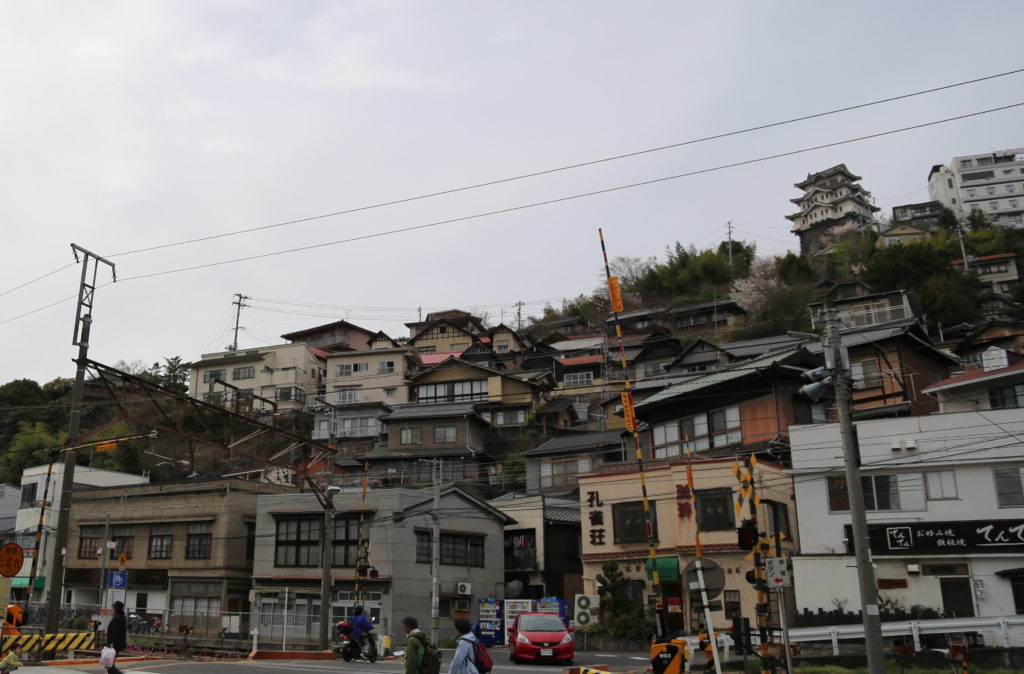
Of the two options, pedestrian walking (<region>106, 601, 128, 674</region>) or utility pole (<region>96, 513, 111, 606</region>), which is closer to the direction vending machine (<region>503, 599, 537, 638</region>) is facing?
the pedestrian walking

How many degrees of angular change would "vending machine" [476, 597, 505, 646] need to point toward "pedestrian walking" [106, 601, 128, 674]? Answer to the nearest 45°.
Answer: approximately 45° to its right

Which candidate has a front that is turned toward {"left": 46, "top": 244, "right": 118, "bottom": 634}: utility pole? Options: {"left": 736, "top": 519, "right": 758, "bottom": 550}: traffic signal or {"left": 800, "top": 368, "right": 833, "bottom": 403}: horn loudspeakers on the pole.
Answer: {"left": 800, "top": 368, "right": 833, "bottom": 403}: horn loudspeakers on the pole

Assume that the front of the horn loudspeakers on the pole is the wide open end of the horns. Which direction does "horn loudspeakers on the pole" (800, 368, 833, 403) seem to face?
to the viewer's left

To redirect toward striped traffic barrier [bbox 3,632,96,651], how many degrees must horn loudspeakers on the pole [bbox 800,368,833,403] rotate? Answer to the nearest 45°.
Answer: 0° — it already faces it

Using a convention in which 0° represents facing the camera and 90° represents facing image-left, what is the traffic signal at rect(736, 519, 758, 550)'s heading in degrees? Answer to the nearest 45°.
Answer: approximately 0°

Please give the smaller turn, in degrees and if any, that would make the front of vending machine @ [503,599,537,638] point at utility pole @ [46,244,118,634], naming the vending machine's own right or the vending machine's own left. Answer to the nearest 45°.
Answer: approximately 45° to the vending machine's own right

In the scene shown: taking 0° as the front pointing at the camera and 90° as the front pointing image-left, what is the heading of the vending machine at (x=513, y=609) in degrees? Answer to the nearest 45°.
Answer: approximately 0°

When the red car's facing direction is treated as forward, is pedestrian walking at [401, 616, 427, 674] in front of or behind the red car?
in front

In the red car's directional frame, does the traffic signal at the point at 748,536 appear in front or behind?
in front

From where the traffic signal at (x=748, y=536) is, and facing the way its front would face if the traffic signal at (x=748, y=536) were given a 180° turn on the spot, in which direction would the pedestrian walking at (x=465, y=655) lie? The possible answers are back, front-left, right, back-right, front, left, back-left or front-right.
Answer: back-left

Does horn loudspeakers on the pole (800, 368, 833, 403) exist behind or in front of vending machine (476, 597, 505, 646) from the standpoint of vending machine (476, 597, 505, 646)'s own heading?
in front
